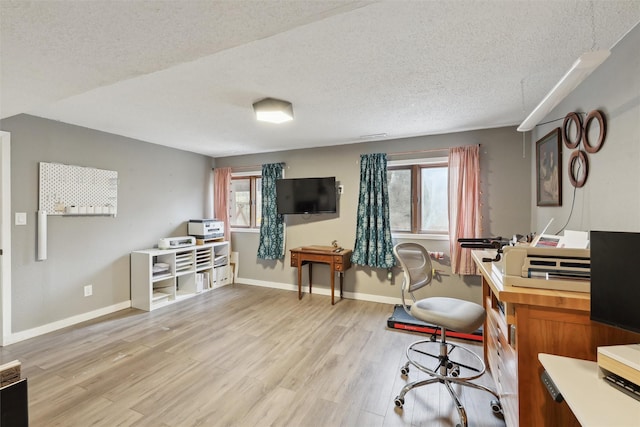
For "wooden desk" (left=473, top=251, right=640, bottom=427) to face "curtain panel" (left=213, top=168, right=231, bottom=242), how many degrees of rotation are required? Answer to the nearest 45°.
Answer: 0° — it already faces it

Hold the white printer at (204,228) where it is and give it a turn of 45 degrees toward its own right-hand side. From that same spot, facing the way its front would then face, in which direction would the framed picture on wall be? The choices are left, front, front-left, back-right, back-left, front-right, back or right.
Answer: front-left

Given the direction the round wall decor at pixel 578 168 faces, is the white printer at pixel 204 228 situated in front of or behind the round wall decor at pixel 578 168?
in front

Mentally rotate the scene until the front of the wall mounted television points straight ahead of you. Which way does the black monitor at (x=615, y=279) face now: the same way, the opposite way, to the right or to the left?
to the right

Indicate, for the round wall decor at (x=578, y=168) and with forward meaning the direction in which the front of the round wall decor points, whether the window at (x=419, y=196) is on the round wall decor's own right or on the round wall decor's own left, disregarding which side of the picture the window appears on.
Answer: on the round wall decor's own right

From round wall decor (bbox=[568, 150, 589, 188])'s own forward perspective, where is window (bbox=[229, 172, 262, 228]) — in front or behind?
in front

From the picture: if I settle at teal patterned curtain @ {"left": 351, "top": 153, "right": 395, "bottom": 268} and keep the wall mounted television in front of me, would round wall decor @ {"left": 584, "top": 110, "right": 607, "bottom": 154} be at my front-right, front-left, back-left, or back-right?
back-left

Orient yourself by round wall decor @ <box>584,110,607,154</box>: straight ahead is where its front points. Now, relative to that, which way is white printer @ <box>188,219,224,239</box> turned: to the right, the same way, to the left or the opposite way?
the opposite way

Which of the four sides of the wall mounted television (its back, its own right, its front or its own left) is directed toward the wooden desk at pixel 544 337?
front

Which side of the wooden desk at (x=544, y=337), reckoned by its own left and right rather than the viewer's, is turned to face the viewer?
left

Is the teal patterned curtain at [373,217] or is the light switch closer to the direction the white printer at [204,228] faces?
the teal patterned curtain

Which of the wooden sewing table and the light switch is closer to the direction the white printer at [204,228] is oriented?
the wooden sewing table

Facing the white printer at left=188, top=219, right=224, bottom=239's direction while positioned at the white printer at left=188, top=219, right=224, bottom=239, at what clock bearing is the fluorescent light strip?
The fluorescent light strip is roughly at 1 o'clock from the white printer.

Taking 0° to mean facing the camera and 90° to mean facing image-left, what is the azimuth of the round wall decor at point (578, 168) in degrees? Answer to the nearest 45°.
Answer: approximately 45°

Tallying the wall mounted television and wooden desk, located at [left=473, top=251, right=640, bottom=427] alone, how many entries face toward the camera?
1
